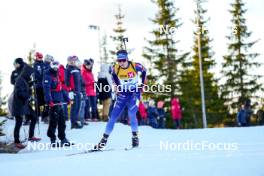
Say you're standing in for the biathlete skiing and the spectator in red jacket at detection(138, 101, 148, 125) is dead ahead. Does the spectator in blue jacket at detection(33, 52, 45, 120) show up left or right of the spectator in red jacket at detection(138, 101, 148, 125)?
left

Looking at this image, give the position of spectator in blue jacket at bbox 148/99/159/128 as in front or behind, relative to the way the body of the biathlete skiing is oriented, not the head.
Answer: behind

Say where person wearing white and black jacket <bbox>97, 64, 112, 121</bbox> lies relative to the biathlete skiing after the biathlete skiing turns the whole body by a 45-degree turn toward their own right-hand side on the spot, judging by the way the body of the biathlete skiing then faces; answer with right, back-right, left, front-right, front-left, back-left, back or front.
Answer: back-right

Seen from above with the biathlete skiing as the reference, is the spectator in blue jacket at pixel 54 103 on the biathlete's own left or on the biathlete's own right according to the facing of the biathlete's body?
on the biathlete's own right

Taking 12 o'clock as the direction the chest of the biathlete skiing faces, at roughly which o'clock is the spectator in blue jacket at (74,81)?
The spectator in blue jacket is roughly at 5 o'clock from the biathlete skiing.

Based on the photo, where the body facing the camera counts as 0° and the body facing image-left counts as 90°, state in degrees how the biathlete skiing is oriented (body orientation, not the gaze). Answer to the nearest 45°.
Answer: approximately 0°

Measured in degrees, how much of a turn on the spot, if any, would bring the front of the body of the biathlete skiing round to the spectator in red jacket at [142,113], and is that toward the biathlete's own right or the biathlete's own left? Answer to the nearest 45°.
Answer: approximately 180°
